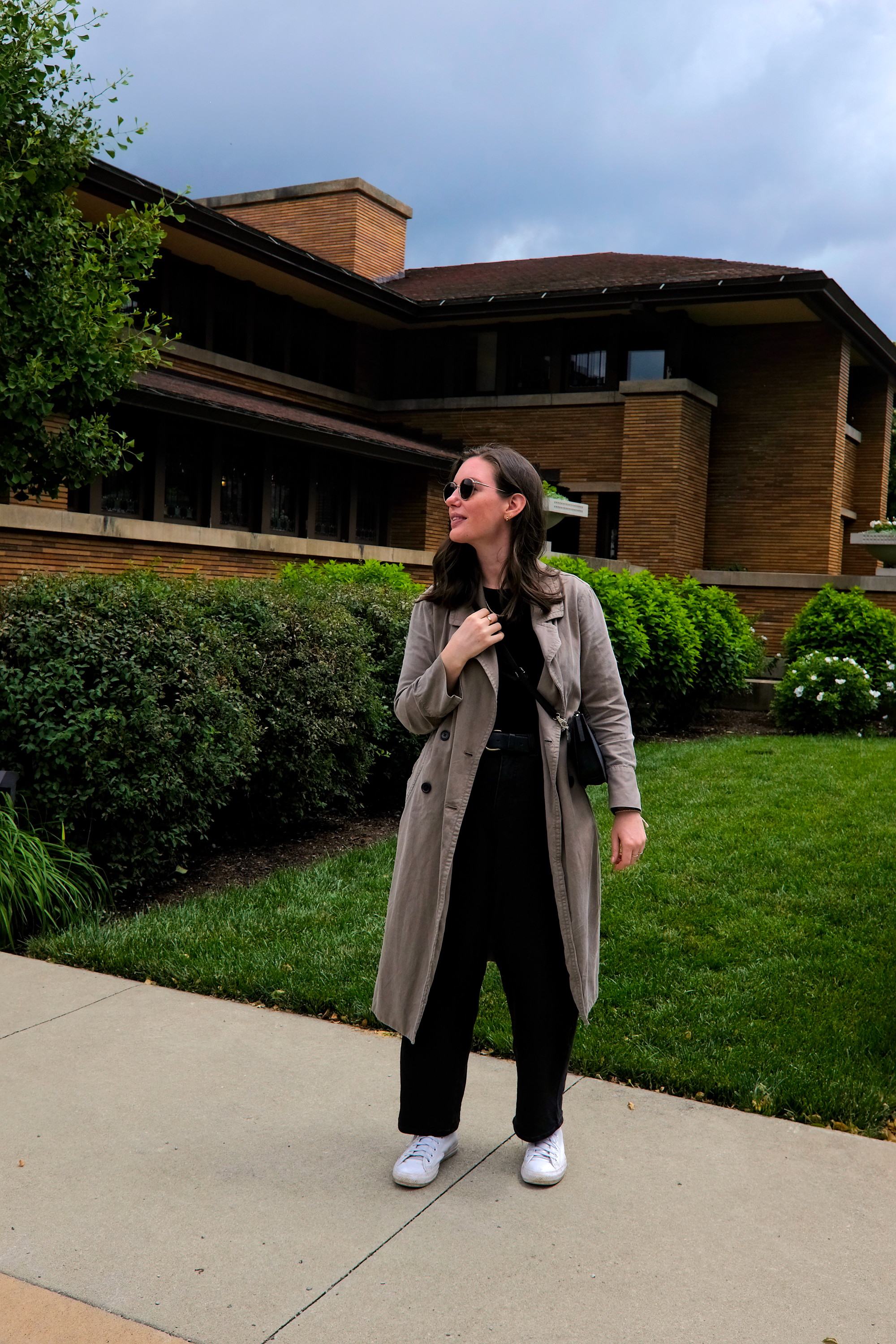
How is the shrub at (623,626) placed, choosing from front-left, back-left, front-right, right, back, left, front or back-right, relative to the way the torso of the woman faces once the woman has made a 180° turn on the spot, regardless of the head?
front

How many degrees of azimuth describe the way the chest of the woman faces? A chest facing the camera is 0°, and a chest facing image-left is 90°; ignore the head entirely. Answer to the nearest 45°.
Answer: approximately 0°

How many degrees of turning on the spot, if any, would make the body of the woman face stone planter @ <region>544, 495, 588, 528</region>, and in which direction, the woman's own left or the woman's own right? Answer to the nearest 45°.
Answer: approximately 180°

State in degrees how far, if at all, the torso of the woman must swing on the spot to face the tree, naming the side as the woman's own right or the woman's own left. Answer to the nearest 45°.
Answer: approximately 135° to the woman's own right

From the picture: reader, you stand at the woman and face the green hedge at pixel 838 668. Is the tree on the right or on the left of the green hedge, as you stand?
left

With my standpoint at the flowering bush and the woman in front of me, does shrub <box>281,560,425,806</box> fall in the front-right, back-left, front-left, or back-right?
front-right

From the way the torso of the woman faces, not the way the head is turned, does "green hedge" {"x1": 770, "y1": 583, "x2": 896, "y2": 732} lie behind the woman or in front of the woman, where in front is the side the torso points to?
behind

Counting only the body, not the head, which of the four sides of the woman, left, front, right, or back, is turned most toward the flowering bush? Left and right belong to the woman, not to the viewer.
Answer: back

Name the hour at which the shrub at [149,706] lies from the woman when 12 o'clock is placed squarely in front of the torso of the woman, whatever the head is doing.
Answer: The shrub is roughly at 5 o'clock from the woman.

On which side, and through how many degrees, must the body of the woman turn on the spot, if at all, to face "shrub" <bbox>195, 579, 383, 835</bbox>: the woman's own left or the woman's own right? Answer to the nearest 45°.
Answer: approximately 180°

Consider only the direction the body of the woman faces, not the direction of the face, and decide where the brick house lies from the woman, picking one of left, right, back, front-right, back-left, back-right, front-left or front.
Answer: back

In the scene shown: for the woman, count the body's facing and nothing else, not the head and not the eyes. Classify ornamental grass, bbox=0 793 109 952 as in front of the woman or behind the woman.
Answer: behind

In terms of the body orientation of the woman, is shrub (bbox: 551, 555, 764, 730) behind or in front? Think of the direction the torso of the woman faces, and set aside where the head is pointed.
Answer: behind

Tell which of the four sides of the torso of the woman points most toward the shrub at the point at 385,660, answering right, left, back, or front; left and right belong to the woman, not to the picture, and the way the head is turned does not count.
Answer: back
